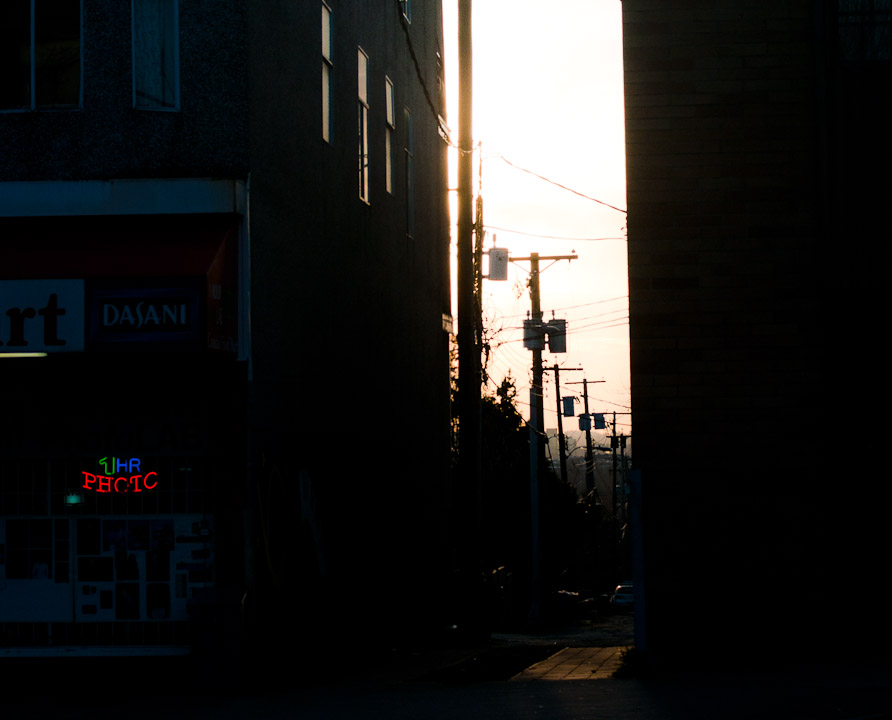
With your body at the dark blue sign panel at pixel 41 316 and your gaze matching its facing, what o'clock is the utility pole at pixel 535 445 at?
The utility pole is roughly at 7 o'clock from the dark blue sign panel.

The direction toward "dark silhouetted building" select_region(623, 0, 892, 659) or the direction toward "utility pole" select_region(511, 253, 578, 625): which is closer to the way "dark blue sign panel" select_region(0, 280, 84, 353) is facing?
the dark silhouetted building

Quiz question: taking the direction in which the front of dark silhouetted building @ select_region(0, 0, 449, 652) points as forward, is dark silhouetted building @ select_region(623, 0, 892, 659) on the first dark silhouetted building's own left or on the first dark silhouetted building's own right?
on the first dark silhouetted building's own left

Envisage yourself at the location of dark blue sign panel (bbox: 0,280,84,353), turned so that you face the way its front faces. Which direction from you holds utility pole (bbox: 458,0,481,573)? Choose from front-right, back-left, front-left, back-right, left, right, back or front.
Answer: back-left

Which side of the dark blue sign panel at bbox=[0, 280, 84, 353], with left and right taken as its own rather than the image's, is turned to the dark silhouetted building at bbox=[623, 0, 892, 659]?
left

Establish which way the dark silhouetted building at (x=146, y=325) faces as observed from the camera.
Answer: facing the viewer

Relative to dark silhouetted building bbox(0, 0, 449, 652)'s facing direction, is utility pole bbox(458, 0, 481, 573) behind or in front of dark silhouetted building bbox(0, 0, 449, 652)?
behind

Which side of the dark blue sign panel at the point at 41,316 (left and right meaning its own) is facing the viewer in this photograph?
front
